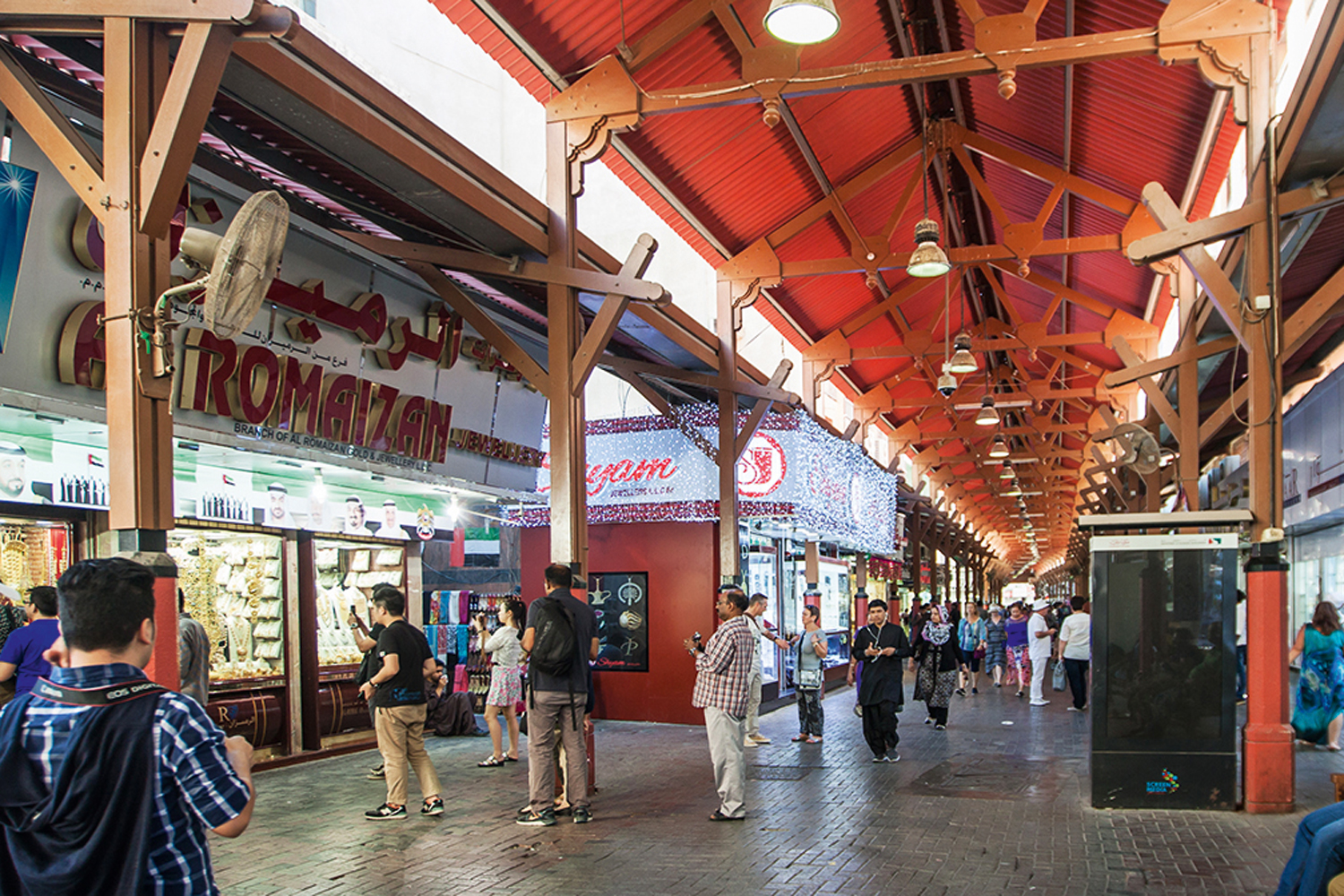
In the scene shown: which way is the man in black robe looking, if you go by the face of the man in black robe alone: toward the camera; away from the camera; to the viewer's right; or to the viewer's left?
toward the camera

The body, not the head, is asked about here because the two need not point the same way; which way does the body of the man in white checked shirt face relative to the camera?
to the viewer's left

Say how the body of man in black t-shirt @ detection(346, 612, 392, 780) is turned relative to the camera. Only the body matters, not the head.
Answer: to the viewer's left

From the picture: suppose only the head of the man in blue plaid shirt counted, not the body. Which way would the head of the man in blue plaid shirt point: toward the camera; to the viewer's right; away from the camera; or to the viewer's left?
away from the camera

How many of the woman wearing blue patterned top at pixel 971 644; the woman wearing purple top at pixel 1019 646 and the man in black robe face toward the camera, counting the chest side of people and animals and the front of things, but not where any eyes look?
3

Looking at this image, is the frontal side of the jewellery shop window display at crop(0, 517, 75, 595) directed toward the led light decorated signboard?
no

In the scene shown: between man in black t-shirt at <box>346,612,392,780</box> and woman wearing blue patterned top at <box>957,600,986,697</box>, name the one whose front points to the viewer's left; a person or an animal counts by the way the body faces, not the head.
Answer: the man in black t-shirt

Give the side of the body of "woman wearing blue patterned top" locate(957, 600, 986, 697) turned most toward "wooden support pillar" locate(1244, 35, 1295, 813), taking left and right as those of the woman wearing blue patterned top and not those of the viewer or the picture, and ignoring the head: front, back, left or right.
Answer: front

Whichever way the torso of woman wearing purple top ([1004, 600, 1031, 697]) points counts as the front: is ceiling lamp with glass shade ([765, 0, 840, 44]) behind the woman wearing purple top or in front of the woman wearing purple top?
in front

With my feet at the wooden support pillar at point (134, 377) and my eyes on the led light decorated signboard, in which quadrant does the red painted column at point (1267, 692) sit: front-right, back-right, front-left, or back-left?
front-right

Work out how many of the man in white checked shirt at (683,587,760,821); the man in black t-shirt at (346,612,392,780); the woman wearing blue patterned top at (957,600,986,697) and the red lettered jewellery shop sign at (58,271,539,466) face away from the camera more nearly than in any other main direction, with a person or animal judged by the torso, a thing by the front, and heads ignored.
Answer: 0

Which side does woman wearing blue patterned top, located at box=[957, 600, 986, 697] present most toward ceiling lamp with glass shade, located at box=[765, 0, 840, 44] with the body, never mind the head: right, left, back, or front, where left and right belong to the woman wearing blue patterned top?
front

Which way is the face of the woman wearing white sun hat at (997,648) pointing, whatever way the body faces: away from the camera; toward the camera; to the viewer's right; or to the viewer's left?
toward the camera

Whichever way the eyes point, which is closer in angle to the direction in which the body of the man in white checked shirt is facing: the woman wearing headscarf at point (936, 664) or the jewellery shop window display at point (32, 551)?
the jewellery shop window display

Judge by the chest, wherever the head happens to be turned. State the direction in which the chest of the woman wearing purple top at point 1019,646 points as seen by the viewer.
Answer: toward the camera
